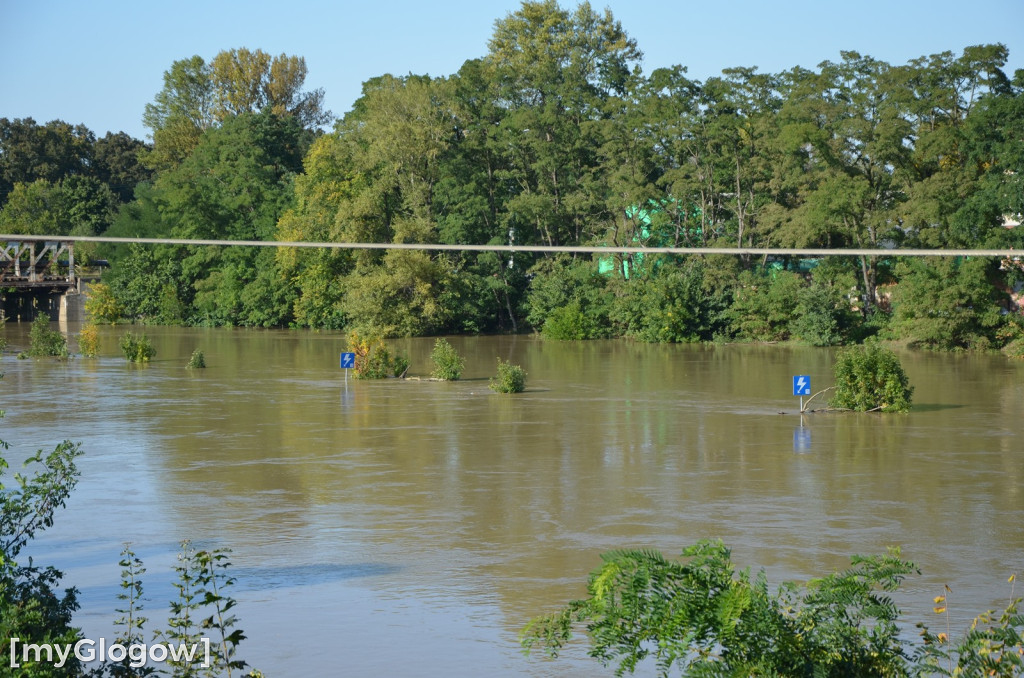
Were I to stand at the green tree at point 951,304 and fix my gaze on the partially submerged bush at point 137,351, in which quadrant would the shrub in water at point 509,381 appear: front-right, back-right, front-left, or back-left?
front-left

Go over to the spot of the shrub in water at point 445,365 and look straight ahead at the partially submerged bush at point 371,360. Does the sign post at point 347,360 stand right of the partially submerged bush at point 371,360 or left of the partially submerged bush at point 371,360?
left
